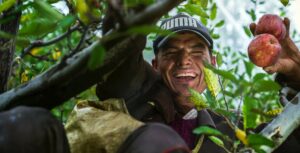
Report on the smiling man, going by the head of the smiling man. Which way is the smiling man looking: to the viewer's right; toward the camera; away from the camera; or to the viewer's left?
toward the camera

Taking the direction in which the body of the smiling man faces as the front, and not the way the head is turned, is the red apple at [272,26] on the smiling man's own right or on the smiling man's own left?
on the smiling man's own left

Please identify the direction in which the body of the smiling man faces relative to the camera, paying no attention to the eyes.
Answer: toward the camera

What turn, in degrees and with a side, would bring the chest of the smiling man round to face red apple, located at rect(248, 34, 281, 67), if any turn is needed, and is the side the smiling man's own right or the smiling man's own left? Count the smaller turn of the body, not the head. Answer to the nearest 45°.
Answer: approximately 45° to the smiling man's own left
